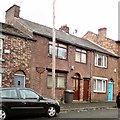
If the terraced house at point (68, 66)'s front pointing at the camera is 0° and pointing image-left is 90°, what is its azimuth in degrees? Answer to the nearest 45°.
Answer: approximately 315°

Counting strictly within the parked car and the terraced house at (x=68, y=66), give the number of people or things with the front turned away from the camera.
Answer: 0

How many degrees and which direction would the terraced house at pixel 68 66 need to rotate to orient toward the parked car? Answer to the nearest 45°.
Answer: approximately 45° to its right
